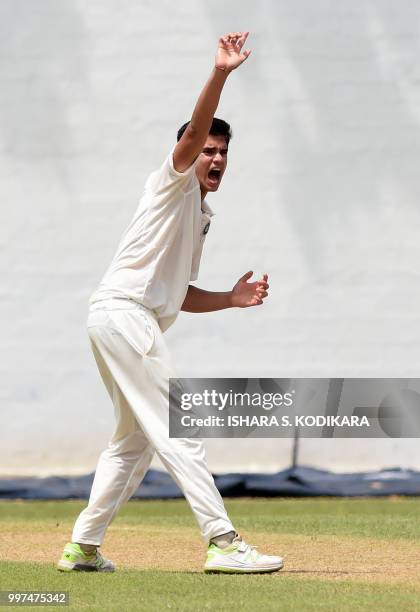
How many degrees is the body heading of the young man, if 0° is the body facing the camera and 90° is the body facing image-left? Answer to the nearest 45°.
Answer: approximately 270°
